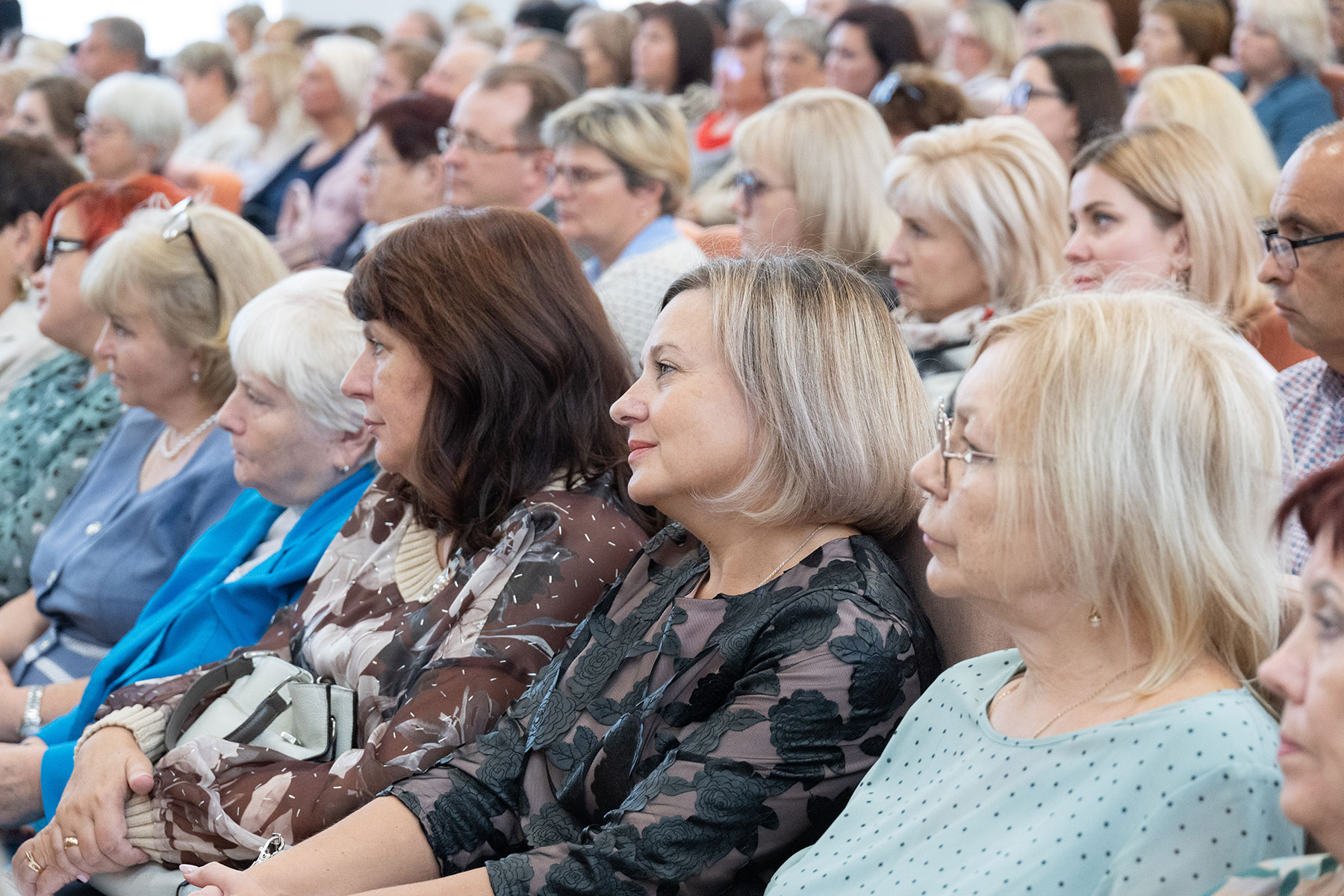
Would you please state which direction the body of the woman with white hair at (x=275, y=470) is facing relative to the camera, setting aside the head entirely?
to the viewer's left

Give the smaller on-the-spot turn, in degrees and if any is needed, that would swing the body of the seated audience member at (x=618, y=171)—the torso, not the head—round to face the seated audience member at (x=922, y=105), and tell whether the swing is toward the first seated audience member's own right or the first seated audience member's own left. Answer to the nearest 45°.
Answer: approximately 180°

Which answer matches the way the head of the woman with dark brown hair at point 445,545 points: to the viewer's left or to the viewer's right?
to the viewer's left

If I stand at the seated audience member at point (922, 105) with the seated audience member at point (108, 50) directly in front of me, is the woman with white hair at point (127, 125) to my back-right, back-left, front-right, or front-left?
front-left

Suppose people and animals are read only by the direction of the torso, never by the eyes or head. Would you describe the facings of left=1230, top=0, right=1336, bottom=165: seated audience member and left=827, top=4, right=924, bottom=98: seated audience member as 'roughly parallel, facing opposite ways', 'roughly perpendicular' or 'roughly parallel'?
roughly parallel

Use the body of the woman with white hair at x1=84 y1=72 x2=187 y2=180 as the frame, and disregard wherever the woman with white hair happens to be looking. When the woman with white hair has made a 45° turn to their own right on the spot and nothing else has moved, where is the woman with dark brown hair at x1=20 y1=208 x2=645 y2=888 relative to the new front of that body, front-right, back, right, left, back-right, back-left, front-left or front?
back-left

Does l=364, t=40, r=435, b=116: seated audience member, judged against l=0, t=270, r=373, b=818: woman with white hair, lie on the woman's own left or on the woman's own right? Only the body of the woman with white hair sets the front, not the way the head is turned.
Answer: on the woman's own right

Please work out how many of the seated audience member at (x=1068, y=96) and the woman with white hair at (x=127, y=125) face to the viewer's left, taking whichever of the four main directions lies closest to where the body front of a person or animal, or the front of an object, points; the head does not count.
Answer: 2

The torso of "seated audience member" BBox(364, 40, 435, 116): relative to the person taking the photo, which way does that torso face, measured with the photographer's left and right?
facing the viewer and to the left of the viewer

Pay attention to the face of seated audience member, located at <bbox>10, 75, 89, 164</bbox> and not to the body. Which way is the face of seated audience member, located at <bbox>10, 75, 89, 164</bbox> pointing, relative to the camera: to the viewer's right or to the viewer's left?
to the viewer's left

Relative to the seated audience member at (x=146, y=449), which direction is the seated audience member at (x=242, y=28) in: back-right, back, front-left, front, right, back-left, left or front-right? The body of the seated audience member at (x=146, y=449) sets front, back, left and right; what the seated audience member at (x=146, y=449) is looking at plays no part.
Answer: back-right
